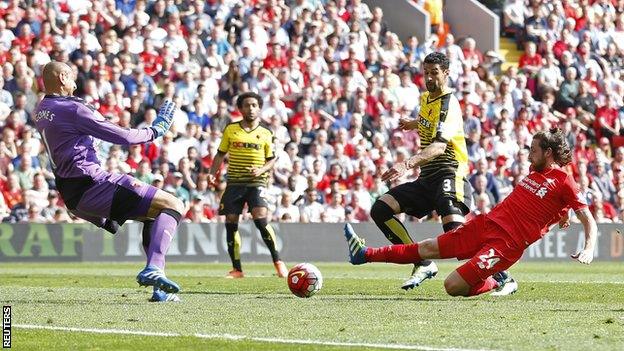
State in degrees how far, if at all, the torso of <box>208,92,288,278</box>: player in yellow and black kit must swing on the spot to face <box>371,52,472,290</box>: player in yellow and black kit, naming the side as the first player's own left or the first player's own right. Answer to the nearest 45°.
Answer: approximately 45° to the first player's own left

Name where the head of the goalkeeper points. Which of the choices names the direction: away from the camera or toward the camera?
away from the camera

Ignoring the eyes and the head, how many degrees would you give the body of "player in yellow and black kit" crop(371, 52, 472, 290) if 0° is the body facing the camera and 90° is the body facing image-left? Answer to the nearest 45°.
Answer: approximately 45°

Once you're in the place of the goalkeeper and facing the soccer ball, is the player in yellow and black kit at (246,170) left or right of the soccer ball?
left

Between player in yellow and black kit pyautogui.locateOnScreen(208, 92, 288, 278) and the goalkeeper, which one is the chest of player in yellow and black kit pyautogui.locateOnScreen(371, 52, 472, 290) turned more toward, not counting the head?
the goalkeeper

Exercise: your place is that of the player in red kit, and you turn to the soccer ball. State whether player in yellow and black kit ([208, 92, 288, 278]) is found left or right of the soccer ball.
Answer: right

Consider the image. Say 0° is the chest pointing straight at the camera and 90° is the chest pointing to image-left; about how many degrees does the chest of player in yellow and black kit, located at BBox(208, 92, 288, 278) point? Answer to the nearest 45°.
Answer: approximately 0°
